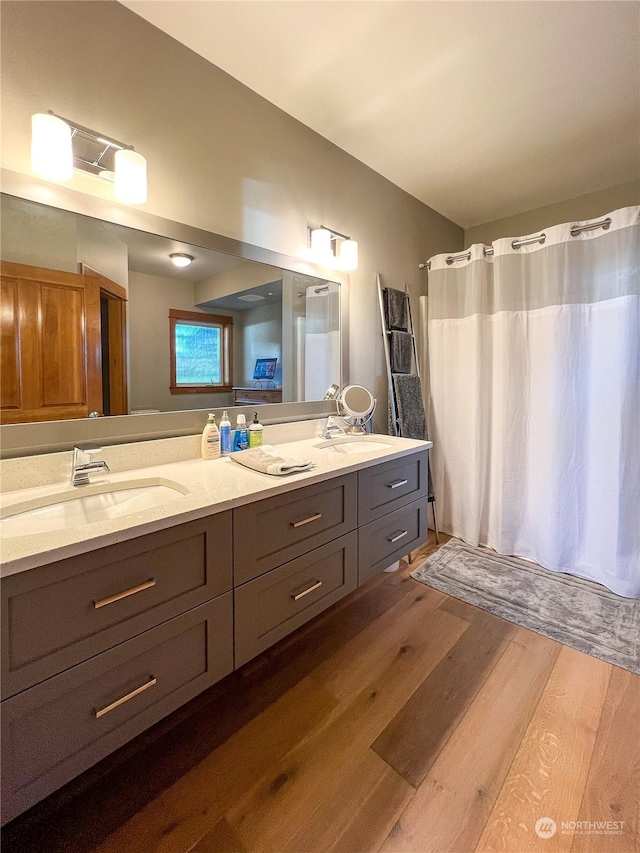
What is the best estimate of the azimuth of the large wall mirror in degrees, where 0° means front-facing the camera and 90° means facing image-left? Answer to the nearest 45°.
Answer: approximately 315°

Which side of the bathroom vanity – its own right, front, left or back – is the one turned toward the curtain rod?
left

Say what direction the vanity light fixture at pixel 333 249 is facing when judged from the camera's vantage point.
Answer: facing the viewer and to the right of the viewer

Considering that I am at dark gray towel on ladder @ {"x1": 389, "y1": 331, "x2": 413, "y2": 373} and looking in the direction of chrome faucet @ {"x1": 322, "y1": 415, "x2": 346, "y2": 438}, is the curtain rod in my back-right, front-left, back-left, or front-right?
back-left

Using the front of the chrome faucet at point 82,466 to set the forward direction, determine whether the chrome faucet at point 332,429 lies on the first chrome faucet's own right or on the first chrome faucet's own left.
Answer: on the first chrome faucet's own left

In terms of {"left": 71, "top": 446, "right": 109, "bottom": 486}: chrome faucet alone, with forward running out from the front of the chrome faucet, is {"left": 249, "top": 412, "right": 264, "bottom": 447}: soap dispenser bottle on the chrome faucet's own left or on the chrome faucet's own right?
on the chrome faucet's own left

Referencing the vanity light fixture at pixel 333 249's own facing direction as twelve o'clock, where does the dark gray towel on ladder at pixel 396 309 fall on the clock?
The dark gray towel on ladder is roughly at 9 o'clock from the vanity light fixture.

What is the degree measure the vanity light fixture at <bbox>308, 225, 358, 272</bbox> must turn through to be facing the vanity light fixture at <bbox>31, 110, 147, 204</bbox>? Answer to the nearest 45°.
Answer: approximately 90° to its right

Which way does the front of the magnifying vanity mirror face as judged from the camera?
facing the viewer

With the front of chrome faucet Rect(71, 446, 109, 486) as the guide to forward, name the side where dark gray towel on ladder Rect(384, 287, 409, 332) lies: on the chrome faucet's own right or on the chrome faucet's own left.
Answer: on the chrome faucet's own left
